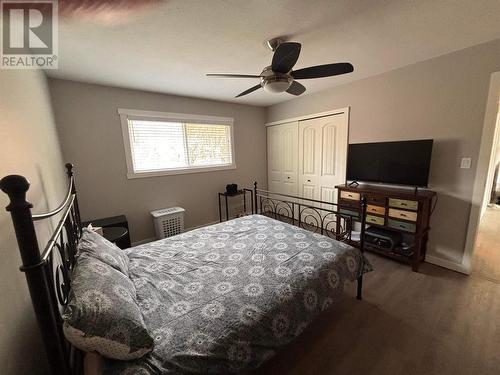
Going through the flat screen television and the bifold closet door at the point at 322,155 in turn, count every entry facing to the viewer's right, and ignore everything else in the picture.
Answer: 0

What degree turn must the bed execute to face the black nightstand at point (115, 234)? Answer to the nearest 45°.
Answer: approximately 90° to its left

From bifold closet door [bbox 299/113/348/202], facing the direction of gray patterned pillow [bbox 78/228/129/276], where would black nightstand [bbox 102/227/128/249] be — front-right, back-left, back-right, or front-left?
front-right

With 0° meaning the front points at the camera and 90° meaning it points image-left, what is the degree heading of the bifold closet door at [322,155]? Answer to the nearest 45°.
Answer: approximately 45°

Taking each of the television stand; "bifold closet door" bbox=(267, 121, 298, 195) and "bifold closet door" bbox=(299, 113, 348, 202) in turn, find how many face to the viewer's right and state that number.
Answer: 0

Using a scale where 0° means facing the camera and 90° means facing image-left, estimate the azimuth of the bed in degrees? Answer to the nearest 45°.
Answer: approximately 225°

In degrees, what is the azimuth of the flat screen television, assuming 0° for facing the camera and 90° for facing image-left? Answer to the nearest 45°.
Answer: approximately 45°

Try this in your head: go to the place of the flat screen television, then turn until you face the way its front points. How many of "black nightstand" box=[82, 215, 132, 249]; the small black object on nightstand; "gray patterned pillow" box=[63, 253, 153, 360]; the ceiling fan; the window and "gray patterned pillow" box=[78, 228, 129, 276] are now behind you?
0

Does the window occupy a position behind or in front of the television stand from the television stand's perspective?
in front

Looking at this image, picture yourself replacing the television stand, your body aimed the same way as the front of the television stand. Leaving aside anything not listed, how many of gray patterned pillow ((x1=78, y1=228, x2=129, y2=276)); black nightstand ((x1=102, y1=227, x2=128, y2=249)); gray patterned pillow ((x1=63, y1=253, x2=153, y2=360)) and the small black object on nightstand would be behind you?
0

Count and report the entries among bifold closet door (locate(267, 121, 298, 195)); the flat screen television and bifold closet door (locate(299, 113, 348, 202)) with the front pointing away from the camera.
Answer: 0

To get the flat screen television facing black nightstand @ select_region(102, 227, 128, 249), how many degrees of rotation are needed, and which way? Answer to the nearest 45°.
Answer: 0° — it already faces it

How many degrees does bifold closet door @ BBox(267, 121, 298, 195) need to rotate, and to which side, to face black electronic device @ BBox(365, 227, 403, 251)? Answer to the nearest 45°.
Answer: approximately 90° to its left

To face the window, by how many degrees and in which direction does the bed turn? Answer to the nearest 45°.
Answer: approximately 45° to its left

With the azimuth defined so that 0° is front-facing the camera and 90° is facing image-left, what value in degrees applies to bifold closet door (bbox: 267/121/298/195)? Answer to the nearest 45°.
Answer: approximately 45°

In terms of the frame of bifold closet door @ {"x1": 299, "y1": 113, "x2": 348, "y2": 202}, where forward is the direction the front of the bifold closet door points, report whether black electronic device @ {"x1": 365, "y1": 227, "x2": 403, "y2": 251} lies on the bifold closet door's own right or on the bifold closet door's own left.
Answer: on the bifold closet door's own left

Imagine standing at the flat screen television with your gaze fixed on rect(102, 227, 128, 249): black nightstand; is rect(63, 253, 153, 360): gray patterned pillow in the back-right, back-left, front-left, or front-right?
front-left

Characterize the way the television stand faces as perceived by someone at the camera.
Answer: facing the viewer and to the left of the viewer
